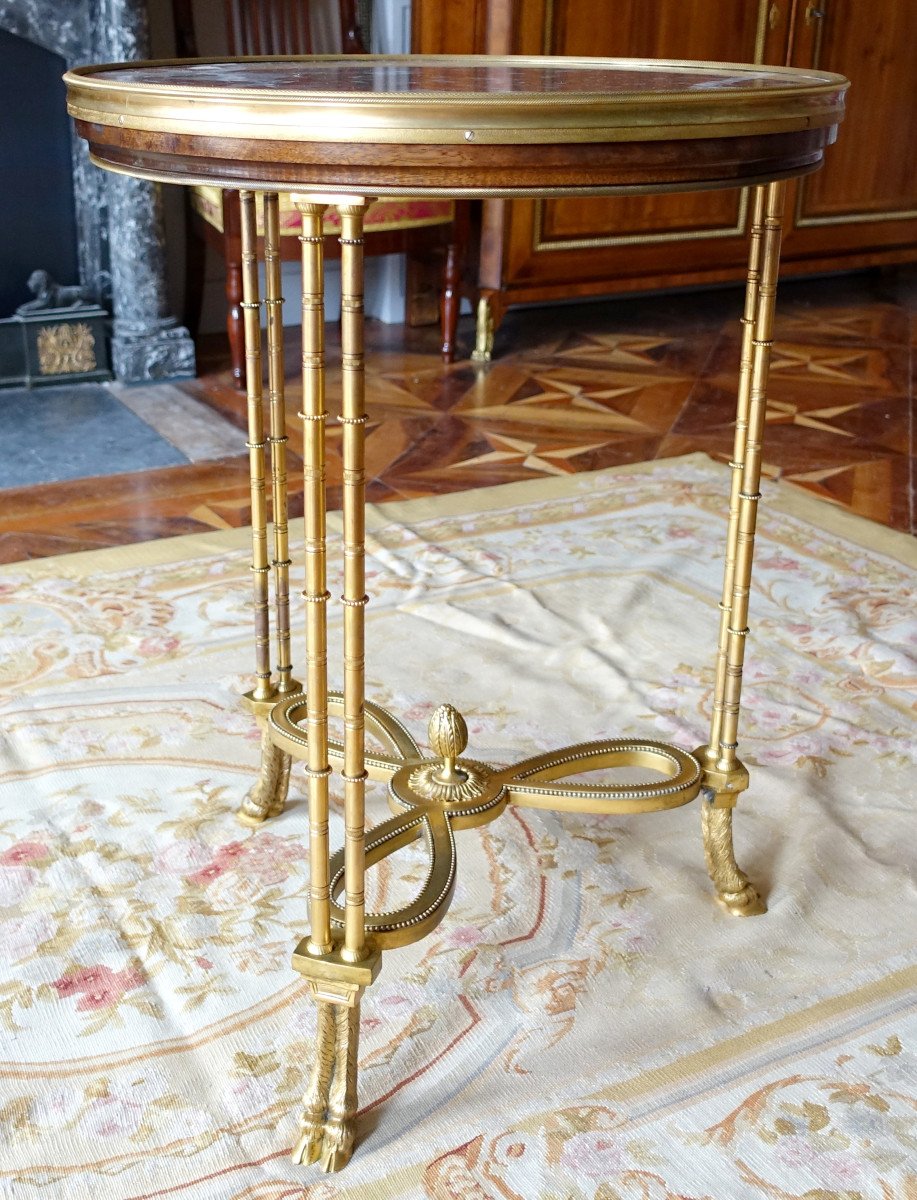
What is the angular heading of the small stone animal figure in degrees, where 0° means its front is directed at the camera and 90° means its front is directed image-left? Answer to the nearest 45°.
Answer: approximately 90°

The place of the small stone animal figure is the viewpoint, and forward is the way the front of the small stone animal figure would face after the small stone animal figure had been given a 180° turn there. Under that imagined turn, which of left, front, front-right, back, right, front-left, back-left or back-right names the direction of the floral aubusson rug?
right

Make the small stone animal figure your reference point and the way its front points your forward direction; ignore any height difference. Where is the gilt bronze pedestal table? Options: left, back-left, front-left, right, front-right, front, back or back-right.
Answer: left
